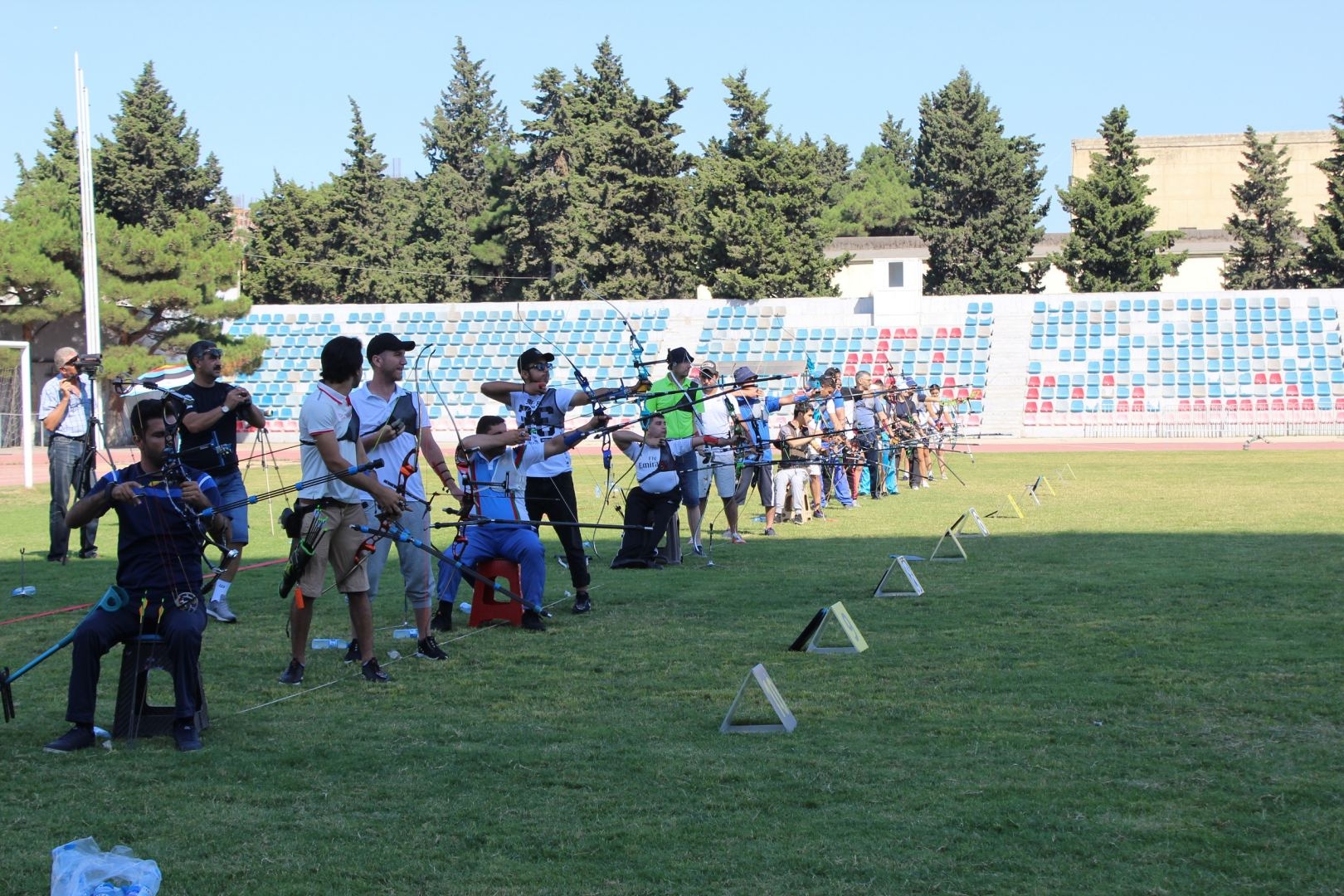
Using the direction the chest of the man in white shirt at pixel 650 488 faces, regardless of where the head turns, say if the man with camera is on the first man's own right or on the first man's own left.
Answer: on the first man's own right

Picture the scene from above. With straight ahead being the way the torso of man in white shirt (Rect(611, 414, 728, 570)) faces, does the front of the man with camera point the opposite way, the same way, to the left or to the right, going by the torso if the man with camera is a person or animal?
to the left

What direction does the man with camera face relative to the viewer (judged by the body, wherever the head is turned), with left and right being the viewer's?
facing the viewer and to the right of the viewer

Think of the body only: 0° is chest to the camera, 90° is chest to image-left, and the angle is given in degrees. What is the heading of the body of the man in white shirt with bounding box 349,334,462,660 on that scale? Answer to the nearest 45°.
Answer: approximately 315°

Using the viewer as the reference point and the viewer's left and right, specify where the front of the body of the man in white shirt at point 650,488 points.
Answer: facing the viewer

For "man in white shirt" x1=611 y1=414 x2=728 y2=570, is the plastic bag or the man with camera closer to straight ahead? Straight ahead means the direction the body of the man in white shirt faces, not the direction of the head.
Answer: the plastic bag

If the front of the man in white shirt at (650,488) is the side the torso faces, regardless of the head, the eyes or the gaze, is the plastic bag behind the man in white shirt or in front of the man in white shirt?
in front

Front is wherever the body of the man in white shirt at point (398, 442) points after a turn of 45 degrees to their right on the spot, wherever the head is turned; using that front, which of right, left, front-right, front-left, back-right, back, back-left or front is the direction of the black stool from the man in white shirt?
front-right

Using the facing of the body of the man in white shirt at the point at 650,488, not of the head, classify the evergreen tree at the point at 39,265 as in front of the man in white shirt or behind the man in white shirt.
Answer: behind

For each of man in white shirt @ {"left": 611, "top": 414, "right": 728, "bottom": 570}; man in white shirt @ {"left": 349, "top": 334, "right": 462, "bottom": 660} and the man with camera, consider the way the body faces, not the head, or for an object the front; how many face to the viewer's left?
0

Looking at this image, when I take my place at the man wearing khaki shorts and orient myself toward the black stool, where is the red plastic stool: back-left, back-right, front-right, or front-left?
back-right

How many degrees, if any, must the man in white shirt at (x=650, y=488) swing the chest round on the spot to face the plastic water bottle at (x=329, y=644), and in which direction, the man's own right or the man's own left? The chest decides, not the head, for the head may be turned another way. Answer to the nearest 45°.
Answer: approximately 45° to the man's own right

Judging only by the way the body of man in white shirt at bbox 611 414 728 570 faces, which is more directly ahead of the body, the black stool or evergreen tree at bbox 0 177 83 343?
the black stool

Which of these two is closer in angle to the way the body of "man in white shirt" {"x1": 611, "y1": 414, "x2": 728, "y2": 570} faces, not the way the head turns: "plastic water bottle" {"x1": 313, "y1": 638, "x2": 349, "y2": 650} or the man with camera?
the plastic water bottle

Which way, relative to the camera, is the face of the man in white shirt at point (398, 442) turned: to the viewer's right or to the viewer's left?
to the viewer's right
